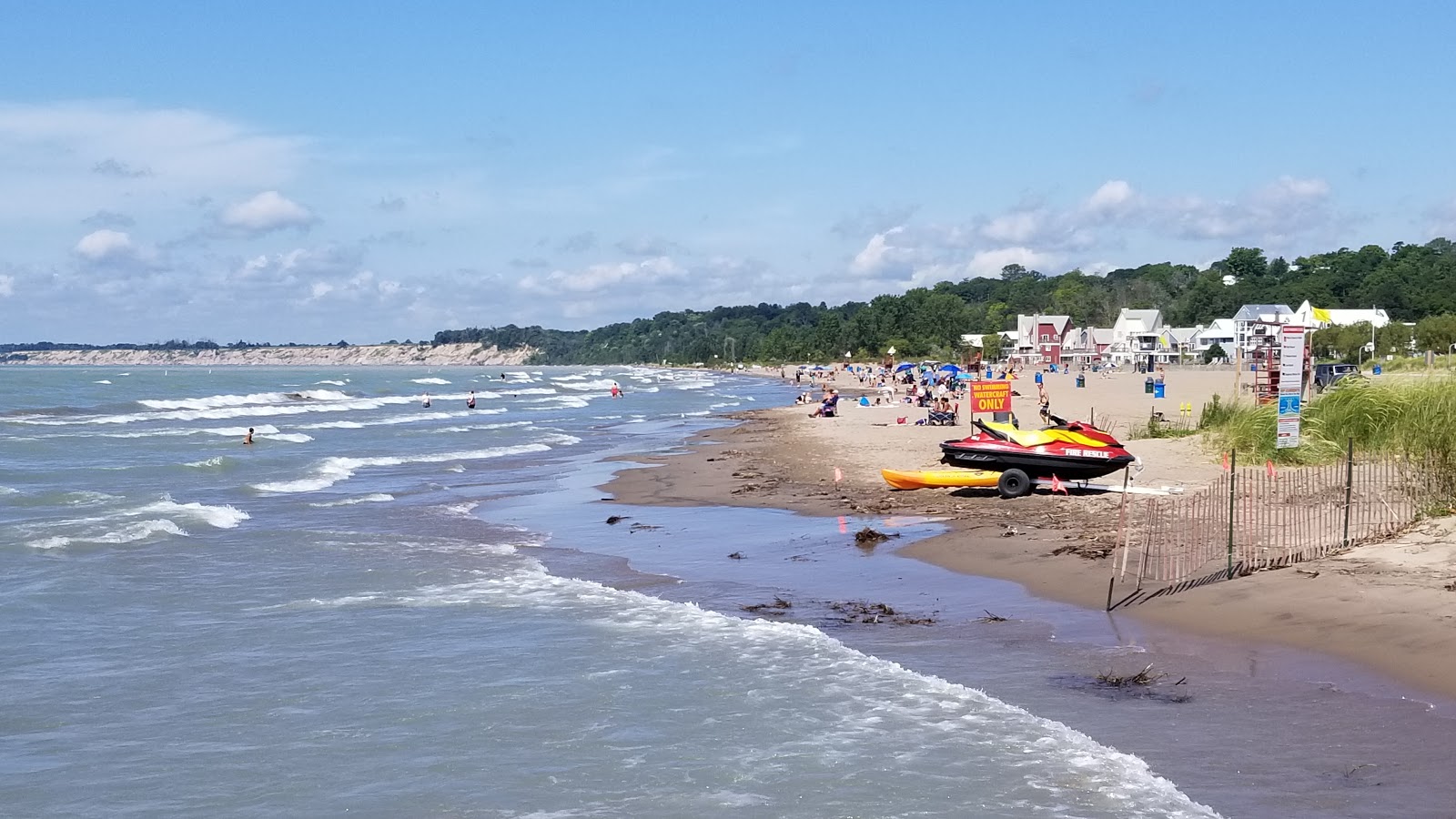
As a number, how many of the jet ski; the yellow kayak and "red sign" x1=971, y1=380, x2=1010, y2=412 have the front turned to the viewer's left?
1

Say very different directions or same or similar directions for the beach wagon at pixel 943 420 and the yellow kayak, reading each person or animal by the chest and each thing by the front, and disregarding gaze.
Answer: same or similar directions

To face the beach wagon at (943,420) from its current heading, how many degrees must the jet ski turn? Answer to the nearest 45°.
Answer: approximately 90° to its left

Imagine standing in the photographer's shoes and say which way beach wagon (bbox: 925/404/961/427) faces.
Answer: facing to the left of the viewer

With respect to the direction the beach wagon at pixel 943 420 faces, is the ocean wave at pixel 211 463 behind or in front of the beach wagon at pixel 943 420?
in front

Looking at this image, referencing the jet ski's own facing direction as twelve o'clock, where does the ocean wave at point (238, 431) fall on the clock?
The ocean wave is roughly at 7 o'clock from the jet ski.

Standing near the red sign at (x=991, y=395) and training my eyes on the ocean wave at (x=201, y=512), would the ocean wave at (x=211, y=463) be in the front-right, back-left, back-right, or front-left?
front-right

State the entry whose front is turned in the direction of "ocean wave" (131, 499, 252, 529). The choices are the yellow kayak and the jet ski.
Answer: the yellow kayak

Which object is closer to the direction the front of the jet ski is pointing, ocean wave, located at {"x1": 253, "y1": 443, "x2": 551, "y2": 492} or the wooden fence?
the wooden fence

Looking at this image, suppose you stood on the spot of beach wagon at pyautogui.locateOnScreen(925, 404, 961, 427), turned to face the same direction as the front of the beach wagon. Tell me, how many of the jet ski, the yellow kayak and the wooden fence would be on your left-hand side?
3

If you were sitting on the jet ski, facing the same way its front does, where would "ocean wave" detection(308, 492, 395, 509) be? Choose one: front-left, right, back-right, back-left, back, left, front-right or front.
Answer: back

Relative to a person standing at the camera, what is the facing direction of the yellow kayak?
facing to the left of the viewer

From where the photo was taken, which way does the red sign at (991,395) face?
toward the camera

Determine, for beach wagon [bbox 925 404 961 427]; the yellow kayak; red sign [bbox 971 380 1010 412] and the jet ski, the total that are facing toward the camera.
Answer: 1
